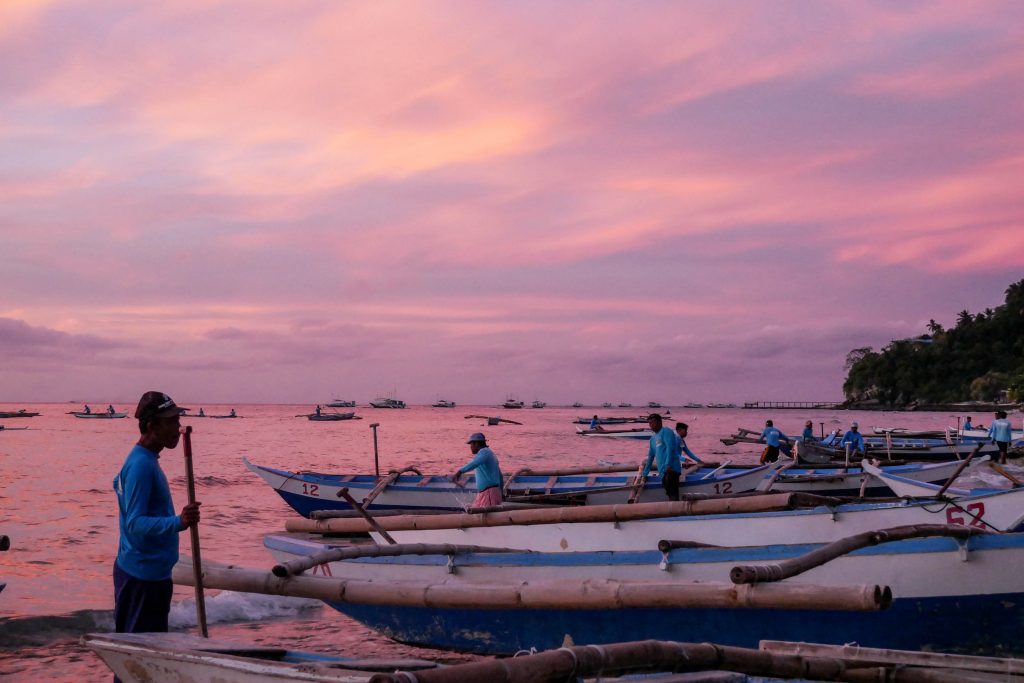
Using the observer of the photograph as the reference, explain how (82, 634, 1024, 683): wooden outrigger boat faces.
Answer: facing to the left of the viewer

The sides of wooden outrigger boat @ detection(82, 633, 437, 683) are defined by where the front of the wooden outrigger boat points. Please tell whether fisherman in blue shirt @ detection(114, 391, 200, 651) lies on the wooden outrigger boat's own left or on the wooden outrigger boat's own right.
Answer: on the wooden outrigger boat's own right

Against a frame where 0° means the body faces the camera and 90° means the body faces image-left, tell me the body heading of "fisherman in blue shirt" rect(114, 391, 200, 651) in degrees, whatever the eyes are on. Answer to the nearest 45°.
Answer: approximately 270°

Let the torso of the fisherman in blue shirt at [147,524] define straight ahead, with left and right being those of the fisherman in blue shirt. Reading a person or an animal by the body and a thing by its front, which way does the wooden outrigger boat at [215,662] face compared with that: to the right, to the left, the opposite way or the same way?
the opposite way

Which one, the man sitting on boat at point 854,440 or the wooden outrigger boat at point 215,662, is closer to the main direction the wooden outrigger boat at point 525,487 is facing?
the wooden outrigger boat

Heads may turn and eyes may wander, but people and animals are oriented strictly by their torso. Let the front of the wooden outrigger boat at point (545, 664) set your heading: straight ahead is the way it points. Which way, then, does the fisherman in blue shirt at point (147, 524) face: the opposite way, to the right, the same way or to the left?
the opposite way

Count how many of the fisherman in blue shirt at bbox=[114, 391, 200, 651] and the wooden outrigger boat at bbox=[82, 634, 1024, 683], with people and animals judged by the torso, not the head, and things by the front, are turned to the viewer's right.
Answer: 1

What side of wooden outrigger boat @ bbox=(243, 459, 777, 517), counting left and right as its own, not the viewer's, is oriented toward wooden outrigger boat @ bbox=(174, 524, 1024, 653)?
left

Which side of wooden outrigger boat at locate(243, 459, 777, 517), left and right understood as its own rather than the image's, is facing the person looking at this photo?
left

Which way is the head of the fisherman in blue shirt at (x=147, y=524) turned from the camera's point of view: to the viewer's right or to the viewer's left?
to the viewer's right
